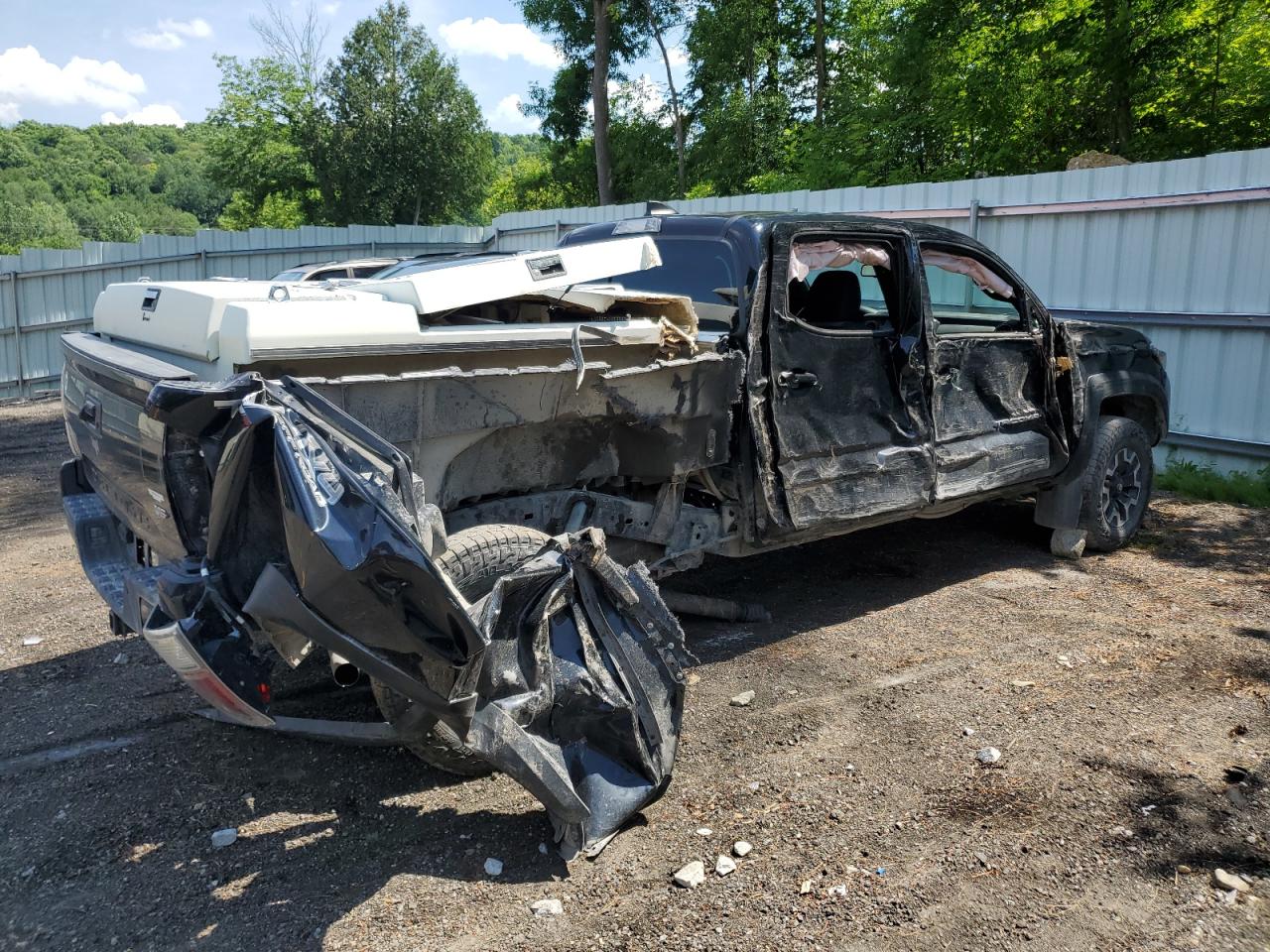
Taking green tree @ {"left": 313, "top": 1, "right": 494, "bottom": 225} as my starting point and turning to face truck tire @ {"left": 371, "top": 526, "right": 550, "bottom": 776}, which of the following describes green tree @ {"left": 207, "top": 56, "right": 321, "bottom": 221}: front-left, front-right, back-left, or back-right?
back-right

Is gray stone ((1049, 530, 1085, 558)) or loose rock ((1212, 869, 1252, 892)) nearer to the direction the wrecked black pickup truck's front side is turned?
the gray stone

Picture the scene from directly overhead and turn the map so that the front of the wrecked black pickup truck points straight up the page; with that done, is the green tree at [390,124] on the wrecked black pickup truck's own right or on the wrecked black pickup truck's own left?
on the wrecked black pickup truck's own left

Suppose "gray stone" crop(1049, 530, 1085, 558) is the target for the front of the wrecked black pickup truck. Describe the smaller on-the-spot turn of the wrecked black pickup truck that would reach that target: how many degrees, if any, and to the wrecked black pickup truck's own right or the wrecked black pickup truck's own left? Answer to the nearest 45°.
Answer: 0° — it already faces it

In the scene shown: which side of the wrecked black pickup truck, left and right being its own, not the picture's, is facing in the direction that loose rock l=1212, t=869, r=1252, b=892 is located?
right

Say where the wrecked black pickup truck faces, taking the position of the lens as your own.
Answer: facing away from the viewer and to the right of the viewer
